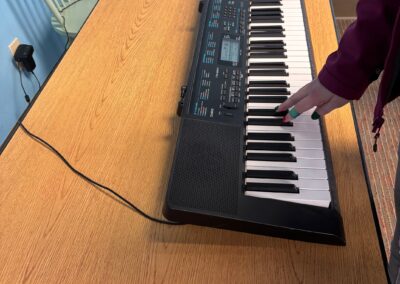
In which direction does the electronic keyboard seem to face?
to the viewer's right
